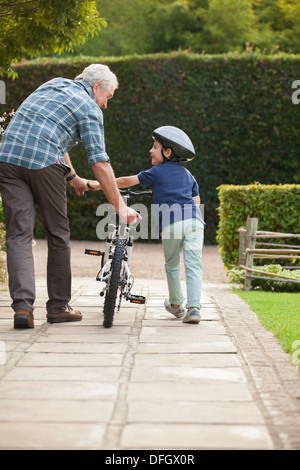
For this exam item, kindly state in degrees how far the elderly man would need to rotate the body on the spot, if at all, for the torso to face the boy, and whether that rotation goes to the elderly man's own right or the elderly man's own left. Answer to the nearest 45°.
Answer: approximately 45° to the elderly man's own right

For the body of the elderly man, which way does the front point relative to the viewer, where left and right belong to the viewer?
facing away from the viewer and to the right of the viewer

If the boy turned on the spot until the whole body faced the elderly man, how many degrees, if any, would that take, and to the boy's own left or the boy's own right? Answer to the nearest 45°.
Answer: approximately 45° to the boy's own left

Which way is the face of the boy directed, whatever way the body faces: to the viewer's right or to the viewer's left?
to the viewer's left

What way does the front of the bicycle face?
away from the camera

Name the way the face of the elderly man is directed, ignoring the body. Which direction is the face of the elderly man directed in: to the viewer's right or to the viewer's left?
to the viewer's right

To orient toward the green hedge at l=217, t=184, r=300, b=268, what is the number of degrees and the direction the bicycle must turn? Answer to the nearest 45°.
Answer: approximately 45° to its right

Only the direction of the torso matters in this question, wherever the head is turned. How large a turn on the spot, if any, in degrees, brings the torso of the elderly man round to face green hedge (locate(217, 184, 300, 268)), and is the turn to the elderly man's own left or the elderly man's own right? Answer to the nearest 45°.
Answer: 0° — they already face it

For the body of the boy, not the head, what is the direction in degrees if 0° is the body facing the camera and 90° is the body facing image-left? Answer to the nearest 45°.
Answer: approximately 135°
